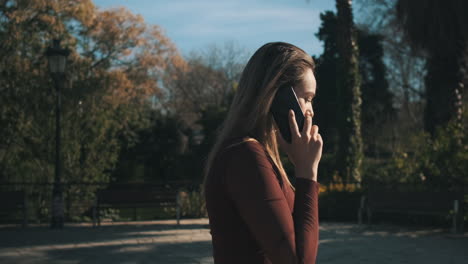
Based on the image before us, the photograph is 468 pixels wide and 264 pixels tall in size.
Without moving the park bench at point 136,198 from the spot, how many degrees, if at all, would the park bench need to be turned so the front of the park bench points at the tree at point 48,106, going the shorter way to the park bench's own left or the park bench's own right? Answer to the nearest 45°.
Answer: approximately 135° to the park bench's own right

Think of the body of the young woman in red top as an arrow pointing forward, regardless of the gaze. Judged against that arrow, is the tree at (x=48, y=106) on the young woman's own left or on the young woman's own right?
on the young woman's own left

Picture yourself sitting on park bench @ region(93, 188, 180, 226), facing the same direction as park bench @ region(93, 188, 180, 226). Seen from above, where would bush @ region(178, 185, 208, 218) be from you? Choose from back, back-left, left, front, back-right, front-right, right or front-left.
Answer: back-left

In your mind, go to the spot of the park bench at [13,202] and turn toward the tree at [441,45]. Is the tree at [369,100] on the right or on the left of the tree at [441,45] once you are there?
left

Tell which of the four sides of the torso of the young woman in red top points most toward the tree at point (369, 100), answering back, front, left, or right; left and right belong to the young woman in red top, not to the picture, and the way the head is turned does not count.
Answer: left

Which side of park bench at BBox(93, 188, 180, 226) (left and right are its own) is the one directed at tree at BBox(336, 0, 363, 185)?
left

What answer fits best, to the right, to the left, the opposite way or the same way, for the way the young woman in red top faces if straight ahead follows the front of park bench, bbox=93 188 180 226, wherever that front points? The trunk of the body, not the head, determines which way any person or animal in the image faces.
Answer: to the left

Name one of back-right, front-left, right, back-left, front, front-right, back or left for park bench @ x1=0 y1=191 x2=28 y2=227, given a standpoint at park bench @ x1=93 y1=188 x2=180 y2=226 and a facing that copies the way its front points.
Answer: right

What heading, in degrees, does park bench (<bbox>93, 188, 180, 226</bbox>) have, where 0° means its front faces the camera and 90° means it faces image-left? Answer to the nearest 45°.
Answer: approximately 0°

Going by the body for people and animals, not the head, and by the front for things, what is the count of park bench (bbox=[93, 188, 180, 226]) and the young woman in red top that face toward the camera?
1

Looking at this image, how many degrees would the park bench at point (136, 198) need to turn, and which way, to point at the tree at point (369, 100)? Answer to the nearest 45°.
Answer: approximately 135° to its left

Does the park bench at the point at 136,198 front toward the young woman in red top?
yes

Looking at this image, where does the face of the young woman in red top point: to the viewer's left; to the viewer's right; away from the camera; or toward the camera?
to the viewer's right

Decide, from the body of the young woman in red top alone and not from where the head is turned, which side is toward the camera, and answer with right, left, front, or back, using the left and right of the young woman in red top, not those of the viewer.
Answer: right
